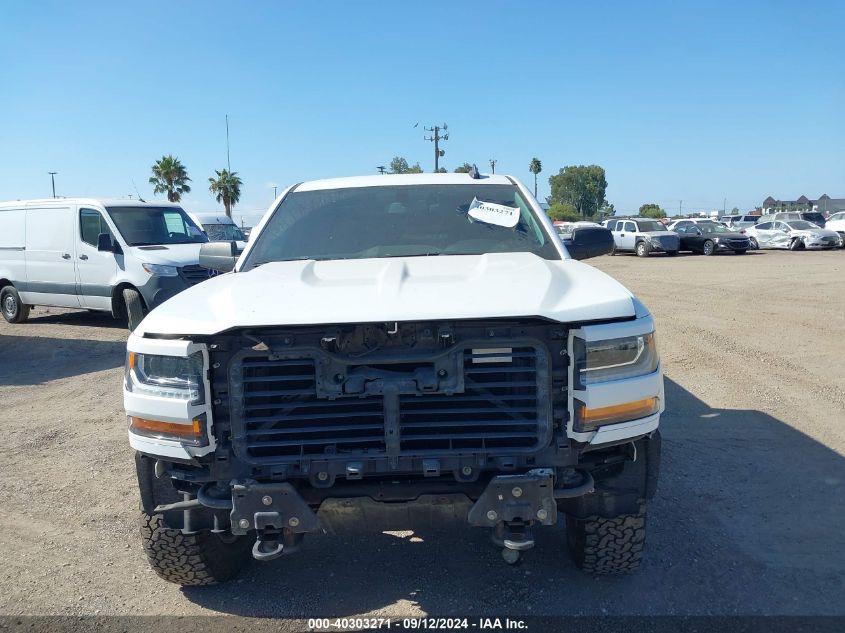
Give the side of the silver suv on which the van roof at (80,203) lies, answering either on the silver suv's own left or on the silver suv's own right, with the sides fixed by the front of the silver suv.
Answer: on the silver suv's own right

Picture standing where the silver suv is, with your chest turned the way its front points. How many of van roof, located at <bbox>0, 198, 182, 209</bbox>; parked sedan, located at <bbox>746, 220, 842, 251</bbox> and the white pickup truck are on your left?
1

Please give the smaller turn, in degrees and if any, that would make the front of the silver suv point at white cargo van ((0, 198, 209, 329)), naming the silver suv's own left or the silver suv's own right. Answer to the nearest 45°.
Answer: approximately 90° to the silver suv's own right

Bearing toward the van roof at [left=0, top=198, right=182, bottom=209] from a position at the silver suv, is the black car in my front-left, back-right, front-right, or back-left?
back-left

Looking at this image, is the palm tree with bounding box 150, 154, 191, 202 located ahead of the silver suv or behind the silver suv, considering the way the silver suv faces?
behind

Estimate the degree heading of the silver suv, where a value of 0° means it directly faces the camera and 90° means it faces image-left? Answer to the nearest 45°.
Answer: approximately 315°

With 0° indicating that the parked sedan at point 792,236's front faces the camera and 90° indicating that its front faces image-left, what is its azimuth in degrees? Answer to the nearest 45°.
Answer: approximately 315°

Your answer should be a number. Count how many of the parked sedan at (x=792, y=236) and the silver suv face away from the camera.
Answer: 0

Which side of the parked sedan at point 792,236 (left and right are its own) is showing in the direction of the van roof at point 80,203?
right

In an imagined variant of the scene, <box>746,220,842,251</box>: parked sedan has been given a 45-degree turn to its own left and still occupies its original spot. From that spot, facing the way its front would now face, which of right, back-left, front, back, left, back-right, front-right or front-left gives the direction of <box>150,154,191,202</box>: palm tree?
back
